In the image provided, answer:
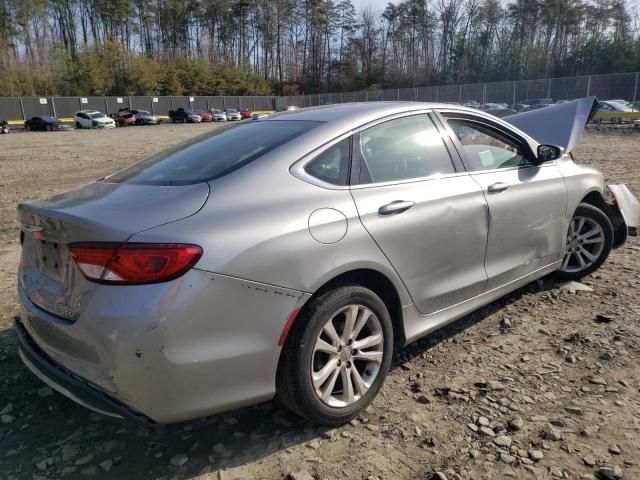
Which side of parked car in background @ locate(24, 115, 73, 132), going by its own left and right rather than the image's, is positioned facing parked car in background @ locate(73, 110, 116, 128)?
left

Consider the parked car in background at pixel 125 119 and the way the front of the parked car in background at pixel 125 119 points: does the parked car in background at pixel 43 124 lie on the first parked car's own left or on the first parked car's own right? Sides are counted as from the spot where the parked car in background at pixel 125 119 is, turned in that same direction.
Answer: on the first parked car's own right

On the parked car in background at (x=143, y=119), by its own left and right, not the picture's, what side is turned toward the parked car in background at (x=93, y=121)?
right

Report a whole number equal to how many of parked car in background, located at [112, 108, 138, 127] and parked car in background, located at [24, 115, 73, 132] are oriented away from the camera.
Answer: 0

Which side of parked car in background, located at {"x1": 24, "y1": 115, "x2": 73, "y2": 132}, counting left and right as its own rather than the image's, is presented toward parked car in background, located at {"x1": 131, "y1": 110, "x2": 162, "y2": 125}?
left

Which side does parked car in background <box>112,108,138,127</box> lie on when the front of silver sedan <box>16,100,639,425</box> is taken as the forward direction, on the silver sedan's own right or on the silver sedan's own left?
on the silver sedan's own left

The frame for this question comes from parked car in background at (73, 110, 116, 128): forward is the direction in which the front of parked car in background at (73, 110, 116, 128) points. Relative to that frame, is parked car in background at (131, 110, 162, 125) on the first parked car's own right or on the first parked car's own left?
on the first parked car's own left

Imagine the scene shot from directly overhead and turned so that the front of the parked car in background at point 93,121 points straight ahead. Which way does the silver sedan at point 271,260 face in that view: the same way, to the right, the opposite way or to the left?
to the left

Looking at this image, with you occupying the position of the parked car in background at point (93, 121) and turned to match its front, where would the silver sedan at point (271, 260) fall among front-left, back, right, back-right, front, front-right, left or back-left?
front-right

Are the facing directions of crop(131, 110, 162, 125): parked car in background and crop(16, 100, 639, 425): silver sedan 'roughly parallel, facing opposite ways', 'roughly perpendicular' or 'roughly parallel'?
roughly perpendicular

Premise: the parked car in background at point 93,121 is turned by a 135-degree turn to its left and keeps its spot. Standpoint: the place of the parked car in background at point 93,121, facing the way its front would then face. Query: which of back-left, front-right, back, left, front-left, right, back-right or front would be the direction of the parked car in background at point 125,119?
front-right

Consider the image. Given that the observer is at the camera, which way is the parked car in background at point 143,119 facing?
facing the viewer and to the right of the viewer

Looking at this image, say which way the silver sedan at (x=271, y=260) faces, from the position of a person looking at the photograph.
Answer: facing away from the viewer and to the right of the viewer

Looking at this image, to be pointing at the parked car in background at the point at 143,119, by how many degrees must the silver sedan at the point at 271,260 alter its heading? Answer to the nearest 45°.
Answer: approximately 45° to its left

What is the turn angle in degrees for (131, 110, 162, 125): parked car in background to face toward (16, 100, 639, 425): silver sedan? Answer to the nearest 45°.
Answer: approximately 45° to its right

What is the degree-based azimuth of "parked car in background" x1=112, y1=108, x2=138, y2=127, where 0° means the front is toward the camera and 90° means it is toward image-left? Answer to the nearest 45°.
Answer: approximately 315°
